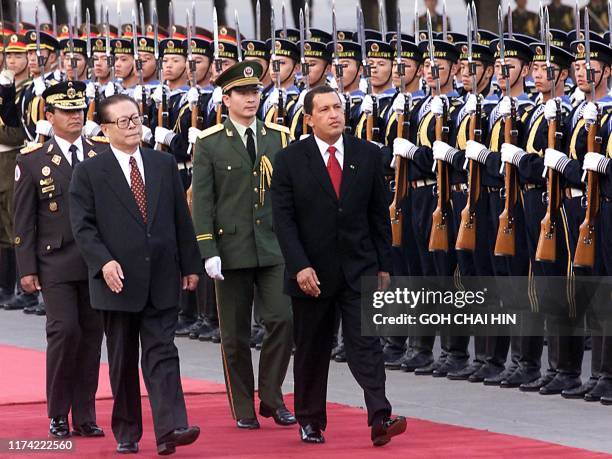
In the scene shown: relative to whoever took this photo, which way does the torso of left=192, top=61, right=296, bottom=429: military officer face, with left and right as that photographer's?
facing the viewer and to the right of the viewer

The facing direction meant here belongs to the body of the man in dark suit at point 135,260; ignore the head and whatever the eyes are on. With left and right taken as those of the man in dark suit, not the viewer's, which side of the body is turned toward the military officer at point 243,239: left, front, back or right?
left

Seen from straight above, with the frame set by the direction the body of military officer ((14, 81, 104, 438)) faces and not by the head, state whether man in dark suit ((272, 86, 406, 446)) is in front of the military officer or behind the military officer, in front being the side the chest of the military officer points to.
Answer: in front

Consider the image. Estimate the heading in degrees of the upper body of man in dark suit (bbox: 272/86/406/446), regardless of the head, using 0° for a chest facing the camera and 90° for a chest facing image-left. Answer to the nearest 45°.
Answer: approximately 315°

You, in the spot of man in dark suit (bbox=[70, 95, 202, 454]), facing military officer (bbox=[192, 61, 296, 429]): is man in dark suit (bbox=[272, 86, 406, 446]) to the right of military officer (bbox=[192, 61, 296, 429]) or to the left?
right

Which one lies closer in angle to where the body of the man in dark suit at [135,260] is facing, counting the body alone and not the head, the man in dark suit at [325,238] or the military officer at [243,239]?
the man in dark suit

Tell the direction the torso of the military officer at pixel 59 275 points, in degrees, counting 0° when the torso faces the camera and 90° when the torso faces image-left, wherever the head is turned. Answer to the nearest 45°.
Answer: approximately 315°

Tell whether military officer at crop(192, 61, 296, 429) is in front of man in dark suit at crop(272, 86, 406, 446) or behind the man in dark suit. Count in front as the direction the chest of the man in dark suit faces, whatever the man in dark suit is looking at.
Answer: behind

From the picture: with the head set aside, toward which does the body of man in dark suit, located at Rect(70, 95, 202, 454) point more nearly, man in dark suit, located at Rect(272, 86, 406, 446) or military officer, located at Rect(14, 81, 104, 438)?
the man in dark suit

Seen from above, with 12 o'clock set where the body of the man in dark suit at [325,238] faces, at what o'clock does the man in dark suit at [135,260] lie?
the man in dark suit at [135,260] is roughly at 4 o'clock from the man in dark suit at [325,238].
